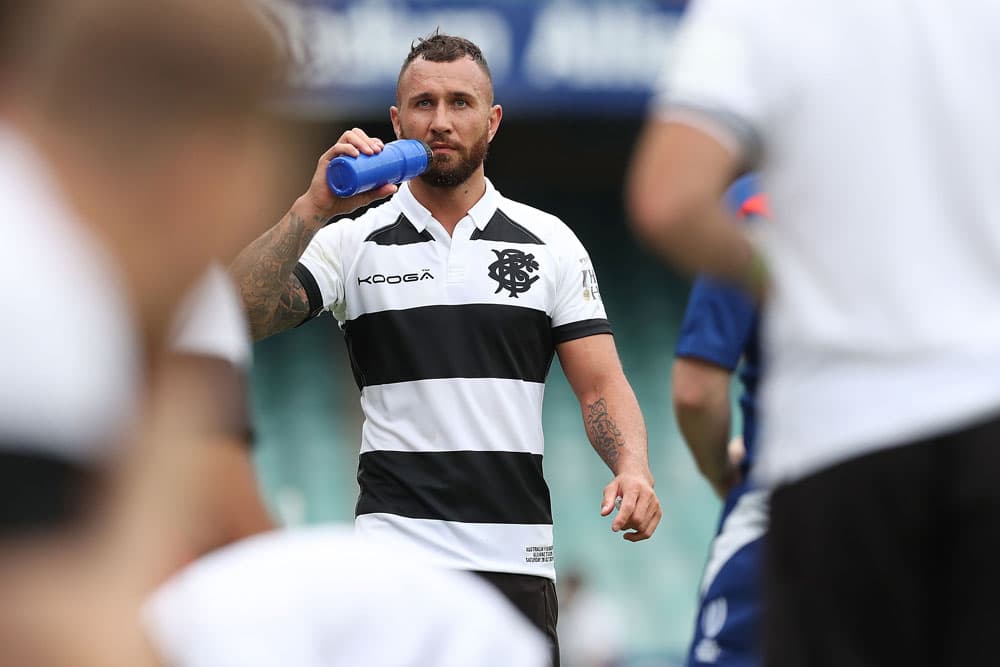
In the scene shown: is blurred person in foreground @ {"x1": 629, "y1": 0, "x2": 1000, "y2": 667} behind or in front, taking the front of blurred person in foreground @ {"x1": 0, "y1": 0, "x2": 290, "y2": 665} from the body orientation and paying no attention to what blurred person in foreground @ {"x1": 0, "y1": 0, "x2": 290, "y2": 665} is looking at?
in front

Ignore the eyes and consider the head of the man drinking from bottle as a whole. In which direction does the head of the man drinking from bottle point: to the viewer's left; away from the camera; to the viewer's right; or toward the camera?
toward the camera

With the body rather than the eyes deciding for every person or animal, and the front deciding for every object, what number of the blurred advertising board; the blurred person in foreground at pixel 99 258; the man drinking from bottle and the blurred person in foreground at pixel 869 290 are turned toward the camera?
2

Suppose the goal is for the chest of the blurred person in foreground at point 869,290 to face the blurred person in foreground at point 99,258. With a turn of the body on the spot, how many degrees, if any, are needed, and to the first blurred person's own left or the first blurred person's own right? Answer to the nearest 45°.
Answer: approximately 135° to the first blurred person's own left

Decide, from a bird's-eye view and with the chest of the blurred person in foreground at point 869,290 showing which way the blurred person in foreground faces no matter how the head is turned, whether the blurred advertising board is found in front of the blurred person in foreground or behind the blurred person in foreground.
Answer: in front

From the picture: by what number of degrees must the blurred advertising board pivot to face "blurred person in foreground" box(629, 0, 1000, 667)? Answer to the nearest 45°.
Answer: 0° — it already faces them

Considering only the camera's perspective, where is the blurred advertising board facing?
facing the viewer

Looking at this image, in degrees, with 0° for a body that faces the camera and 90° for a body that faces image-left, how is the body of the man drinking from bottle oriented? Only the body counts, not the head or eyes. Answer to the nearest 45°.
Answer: approximately 0°

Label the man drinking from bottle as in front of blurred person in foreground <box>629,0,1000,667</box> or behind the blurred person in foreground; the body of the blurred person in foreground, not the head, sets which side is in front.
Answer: in front

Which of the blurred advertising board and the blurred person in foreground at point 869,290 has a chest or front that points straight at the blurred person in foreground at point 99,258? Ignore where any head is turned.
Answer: the blurred advertising board

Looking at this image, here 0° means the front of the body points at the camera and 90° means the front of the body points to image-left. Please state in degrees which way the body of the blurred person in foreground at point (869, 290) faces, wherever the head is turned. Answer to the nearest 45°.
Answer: approximately 180°

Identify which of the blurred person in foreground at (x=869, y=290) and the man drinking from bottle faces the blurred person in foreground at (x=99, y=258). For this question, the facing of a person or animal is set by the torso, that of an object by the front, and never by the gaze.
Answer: the man drinking from bottle

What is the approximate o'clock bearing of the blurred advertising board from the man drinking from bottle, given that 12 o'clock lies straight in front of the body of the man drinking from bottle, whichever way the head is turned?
The blurred advertising board is roughly at 6 o'clock from the man drinking from bottle.
